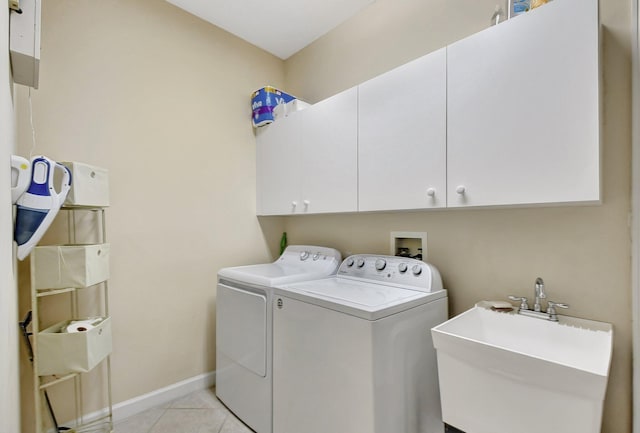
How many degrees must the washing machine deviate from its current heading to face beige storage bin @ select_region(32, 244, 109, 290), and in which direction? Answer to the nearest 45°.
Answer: approximately 45° to its right

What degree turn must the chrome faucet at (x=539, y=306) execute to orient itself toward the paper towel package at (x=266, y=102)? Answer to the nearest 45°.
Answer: approximately 45° to its right

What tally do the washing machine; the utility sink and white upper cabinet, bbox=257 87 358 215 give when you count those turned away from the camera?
0

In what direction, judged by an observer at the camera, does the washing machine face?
facing the viewer and to the left of the viewer

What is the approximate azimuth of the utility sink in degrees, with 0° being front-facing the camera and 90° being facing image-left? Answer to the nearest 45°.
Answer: approximately 45°

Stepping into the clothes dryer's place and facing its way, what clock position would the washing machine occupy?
The washing machine is roughly at 9 o'clock from the clothes dryer.

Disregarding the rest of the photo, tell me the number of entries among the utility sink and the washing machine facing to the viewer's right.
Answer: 0

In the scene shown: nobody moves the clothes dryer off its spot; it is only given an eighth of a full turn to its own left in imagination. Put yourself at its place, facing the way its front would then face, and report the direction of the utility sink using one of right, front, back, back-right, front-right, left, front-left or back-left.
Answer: front-left

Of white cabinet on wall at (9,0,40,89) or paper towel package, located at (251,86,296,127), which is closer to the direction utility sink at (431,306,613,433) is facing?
the white cabinet on wall

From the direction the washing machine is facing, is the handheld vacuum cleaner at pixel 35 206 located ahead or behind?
ahead

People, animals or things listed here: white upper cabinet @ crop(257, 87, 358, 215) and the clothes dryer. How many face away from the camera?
0

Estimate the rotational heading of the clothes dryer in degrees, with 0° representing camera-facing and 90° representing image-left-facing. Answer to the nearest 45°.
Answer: approximately 45°
